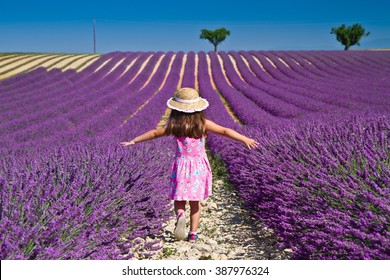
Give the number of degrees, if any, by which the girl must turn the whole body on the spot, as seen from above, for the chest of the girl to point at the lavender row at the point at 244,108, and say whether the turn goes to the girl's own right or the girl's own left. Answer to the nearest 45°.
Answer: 0° — they already face it

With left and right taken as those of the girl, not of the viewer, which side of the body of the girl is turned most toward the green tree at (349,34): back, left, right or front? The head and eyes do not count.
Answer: front

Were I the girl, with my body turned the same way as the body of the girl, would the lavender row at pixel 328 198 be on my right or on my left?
on my right

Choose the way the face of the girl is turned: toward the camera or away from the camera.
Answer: away from the camera

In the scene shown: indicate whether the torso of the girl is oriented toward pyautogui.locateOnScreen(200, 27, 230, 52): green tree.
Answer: yes

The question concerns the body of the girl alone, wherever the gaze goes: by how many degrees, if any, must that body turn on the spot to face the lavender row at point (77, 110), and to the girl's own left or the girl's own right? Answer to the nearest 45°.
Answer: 0° — they already face it

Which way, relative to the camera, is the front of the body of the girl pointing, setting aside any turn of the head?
away from the camera

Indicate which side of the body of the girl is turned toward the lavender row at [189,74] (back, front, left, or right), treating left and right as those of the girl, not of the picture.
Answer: front
